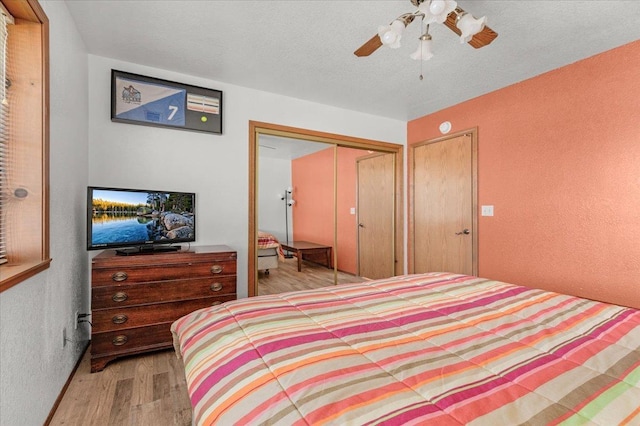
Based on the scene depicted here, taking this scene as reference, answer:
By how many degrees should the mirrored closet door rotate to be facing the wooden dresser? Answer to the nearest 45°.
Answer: approximately 90° to its right

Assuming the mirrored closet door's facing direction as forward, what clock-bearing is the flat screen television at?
The flat screen television is roughly at 3 o'clock from the mirrored closet door.

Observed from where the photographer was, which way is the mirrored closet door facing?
facing the viewer and to the right of the viewer

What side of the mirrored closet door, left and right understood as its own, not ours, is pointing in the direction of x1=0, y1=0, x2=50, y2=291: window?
right

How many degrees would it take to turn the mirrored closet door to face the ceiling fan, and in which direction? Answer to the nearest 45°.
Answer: approximately 45° to its right

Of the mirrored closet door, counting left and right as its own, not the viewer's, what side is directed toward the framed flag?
right

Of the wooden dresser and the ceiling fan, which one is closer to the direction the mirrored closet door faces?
the ceiling fan
